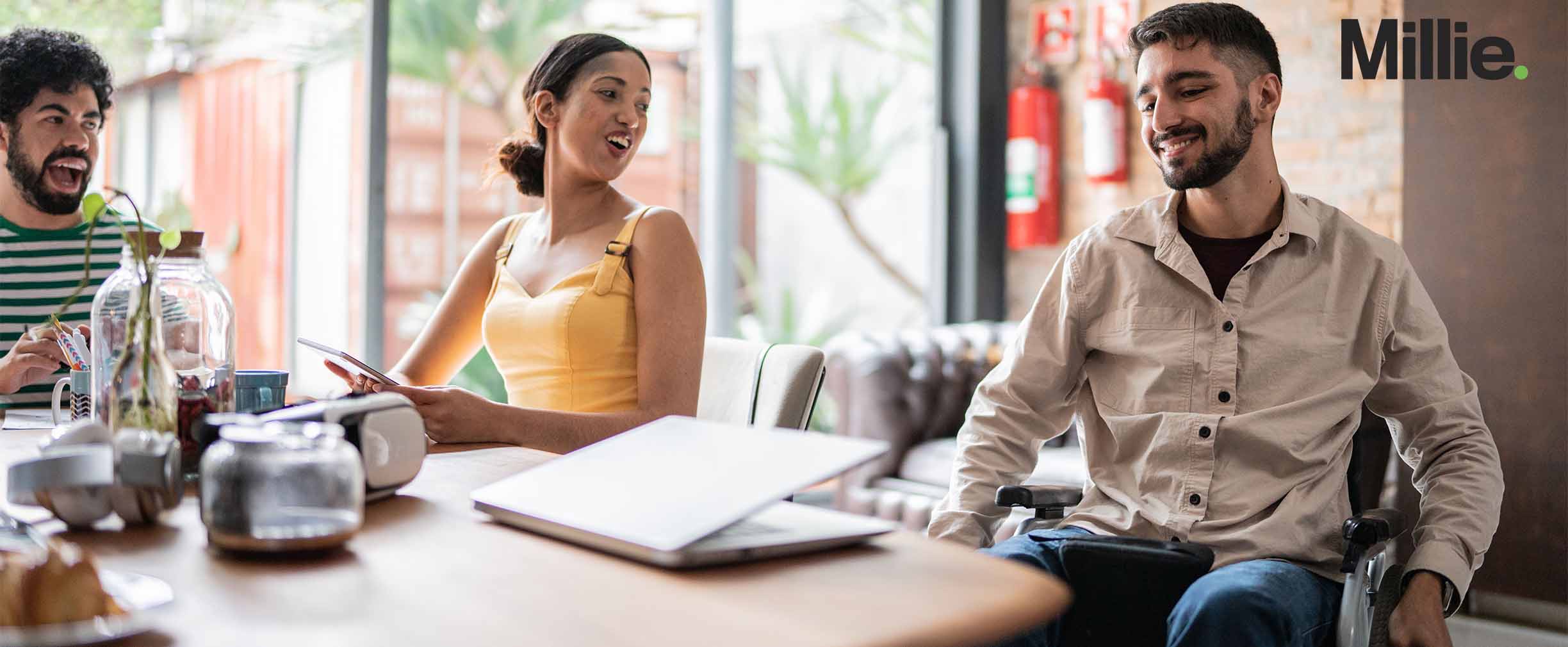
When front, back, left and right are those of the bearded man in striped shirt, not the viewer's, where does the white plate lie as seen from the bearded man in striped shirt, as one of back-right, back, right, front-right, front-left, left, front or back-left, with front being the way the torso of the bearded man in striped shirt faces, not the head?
front-right

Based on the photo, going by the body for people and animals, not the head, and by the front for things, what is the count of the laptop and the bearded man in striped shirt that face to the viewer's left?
0

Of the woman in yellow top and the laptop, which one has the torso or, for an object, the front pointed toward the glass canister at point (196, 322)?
the woman in yellow top

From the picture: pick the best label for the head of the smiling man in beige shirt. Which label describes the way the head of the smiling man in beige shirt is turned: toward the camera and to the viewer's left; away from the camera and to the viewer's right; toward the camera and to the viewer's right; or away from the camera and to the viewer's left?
toward the camera and to the viewer's left

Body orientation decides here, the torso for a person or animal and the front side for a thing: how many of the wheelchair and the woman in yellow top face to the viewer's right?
0

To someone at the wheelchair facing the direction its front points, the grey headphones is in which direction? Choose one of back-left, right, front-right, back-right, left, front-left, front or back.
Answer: front

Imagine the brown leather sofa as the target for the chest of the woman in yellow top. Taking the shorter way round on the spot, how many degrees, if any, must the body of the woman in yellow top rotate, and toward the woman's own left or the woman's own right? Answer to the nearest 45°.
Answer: approximately 180°

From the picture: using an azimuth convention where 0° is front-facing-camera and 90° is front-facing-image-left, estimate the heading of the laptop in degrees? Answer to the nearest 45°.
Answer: approximately 225°

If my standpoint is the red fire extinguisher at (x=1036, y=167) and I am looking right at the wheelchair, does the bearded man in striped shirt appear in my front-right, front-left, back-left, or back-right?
front-right

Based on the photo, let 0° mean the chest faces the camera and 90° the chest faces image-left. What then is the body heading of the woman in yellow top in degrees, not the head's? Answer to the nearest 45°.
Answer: approximately 45°

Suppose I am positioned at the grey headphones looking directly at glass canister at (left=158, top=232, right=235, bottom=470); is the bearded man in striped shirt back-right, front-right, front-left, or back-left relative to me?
front-left

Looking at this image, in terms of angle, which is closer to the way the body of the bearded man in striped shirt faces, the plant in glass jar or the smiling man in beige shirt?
the smiling man in beige shirt

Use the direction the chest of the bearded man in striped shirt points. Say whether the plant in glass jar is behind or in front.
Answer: in front

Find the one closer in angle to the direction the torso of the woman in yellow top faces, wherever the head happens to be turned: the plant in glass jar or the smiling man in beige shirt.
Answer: the plant in glass jar

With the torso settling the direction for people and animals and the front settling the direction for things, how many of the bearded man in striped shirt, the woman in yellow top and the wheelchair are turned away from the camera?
0

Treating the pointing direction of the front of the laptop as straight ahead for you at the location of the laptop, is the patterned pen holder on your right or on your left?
on your left
